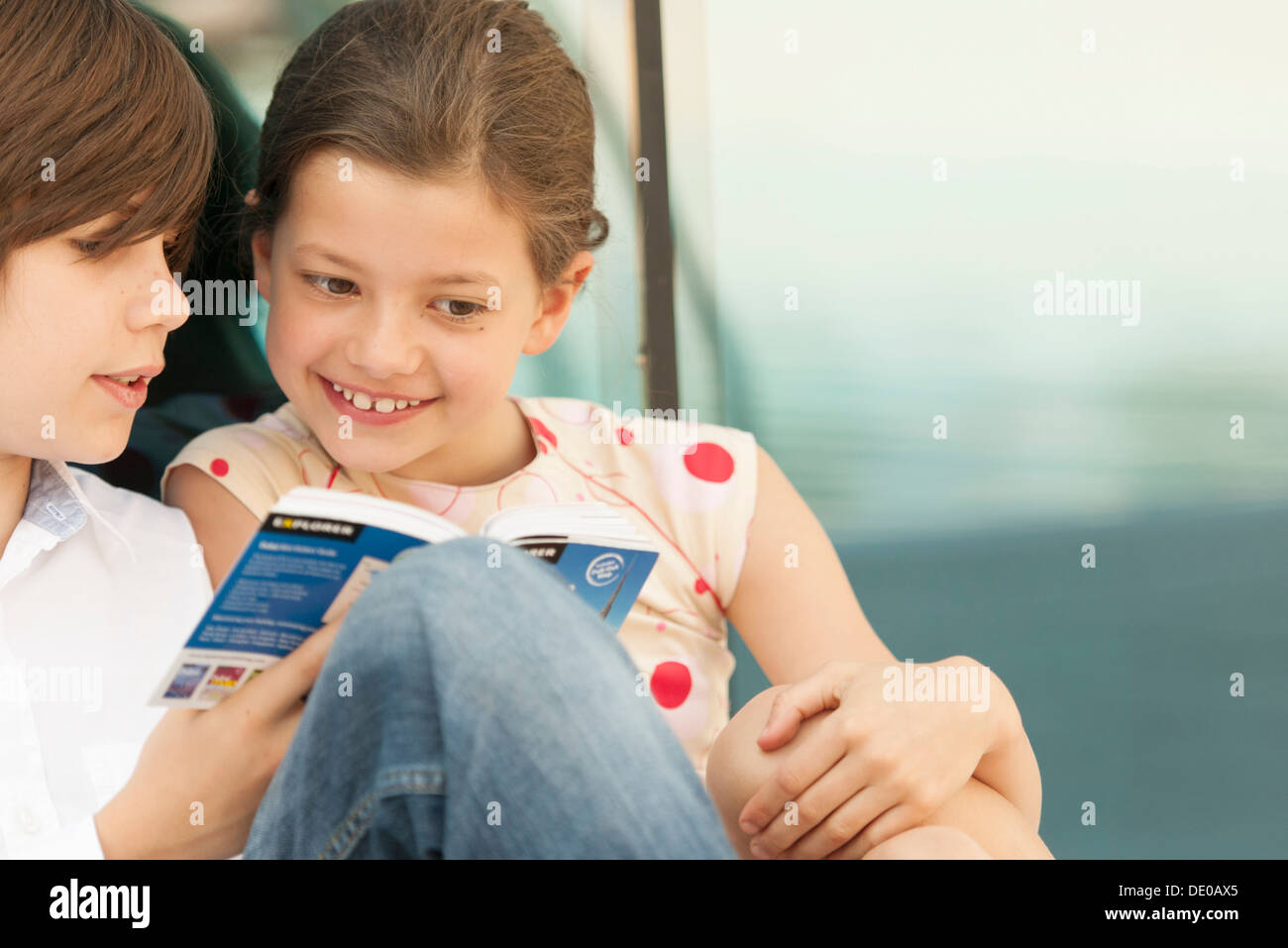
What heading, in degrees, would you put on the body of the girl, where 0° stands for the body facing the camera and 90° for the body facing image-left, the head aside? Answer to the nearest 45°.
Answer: approximately 0°

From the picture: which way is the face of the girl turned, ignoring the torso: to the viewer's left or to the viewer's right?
to the viewer's left
